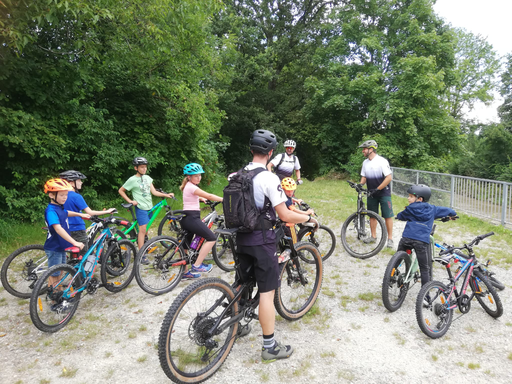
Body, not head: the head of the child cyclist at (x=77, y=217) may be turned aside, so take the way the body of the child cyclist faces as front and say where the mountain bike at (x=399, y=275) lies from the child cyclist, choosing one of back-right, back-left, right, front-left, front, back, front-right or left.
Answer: front-right

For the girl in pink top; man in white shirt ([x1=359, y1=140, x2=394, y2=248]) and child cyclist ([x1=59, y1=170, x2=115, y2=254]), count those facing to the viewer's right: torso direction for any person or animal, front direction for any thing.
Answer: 2

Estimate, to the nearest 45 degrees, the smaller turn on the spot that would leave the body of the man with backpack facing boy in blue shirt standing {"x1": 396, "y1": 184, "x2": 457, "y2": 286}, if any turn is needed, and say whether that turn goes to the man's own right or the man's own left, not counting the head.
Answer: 0° — they already face them

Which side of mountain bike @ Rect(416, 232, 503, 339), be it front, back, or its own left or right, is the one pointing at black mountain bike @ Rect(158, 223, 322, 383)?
back

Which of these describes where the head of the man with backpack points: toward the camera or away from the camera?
away from the camera

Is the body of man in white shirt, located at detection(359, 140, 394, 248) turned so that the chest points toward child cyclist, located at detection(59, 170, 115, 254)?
yes

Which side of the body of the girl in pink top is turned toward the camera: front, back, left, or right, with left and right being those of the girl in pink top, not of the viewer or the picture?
right

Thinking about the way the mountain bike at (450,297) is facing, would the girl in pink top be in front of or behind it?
behind

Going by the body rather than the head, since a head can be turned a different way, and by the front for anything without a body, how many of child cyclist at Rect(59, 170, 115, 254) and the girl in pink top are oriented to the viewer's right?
2

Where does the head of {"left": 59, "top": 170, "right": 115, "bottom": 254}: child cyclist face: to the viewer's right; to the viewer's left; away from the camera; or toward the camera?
to the viewer's right

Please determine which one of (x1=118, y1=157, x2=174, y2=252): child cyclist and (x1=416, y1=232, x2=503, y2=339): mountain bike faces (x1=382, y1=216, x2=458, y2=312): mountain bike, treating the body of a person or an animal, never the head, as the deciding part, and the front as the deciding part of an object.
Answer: the child cyclist

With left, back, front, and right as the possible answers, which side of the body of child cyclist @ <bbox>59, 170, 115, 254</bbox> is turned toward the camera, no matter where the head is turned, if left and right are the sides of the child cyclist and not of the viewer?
right
